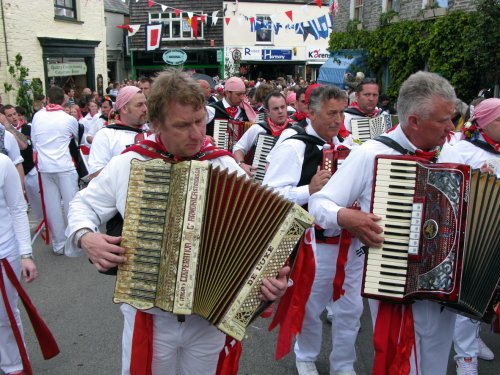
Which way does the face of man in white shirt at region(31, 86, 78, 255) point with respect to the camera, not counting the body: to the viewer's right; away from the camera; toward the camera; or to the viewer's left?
away from the camera

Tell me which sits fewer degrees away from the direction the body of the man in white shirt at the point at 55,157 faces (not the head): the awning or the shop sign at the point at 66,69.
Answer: the shop sign

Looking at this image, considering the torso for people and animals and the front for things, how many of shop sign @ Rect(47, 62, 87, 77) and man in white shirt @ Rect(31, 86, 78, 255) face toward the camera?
1

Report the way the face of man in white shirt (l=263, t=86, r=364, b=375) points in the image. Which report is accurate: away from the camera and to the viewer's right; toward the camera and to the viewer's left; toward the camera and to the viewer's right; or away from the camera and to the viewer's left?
toward the camera and to the viewer's right

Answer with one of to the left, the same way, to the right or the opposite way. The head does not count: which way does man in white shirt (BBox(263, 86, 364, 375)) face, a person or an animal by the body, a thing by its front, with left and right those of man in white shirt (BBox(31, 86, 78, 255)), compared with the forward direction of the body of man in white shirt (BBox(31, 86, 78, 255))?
the opposite way

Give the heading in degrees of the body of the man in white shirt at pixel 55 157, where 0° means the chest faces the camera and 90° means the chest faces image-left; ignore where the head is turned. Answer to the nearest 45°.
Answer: approximately 180°

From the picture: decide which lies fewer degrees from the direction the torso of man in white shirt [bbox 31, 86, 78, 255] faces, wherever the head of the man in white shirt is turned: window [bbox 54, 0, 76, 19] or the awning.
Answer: the window

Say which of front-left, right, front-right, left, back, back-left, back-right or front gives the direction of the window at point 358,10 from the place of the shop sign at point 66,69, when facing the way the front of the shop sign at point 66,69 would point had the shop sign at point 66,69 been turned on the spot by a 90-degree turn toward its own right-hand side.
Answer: back
